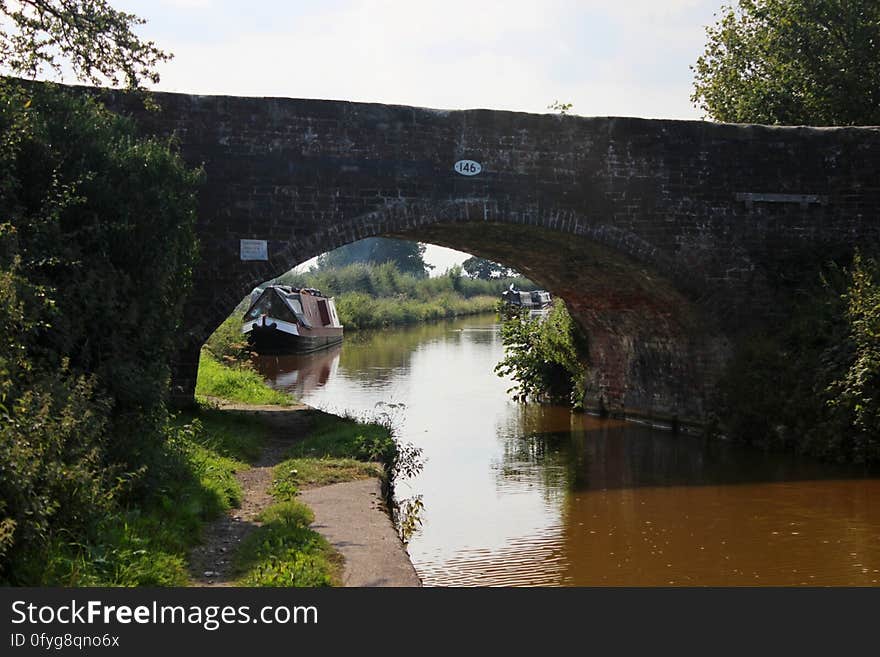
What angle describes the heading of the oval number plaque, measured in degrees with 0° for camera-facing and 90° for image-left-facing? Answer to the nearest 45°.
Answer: approximately 0°

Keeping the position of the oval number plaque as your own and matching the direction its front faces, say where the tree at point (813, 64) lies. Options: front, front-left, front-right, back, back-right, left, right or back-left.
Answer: back-left

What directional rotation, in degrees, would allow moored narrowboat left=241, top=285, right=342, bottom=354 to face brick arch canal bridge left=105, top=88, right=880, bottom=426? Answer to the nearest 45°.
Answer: approximately 45° to its left

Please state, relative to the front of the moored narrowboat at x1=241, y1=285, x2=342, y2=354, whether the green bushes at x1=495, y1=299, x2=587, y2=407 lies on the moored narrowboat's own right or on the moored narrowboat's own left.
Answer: on the moored narrowboat's own left

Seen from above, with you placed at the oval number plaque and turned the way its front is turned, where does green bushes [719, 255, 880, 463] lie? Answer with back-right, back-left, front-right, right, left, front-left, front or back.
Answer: left

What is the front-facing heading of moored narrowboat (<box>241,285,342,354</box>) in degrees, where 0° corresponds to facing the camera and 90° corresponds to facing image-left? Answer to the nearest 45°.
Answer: approximately 45°

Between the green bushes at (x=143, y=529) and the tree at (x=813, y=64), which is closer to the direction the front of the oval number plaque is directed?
the green bushes

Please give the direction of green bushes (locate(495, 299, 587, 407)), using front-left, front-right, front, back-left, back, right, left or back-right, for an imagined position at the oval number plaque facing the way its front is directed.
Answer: back

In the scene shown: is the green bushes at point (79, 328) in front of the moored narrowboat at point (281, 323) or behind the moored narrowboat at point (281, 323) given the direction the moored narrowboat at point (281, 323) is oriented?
in front

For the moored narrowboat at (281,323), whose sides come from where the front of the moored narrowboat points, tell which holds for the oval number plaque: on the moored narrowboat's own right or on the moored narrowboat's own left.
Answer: on the moored narrowboat's own left

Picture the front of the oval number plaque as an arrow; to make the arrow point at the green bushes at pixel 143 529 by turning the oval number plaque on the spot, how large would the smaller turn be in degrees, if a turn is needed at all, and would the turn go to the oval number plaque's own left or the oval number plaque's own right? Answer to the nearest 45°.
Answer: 0° — it already faces it

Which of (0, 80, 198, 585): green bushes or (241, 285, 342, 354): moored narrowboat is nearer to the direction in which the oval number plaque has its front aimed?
the green bushes
